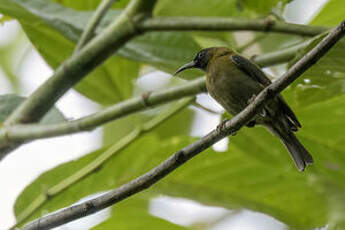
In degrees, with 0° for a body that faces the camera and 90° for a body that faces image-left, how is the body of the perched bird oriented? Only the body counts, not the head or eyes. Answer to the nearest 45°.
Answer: approximately 90°
